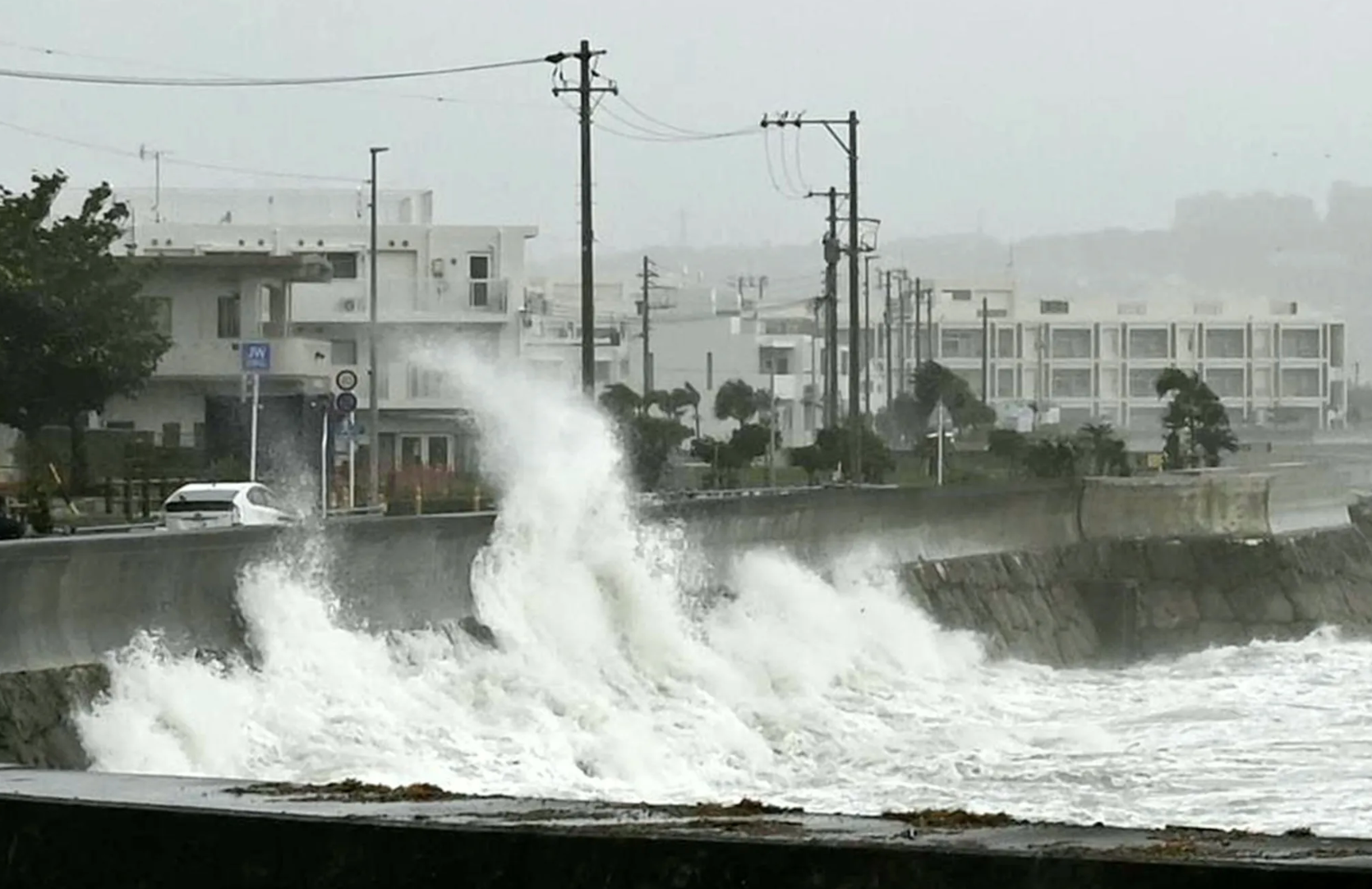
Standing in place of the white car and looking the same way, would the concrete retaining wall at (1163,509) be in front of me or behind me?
in front

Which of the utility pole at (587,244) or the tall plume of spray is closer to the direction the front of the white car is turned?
the utility pole

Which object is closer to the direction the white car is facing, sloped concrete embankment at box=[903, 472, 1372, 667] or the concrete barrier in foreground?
the sloped concrete embankment

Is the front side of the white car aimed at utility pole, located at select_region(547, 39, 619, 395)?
yes

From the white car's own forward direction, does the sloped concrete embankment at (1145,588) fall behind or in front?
in front

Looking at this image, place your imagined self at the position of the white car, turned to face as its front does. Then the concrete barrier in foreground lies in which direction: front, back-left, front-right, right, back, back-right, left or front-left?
back-right

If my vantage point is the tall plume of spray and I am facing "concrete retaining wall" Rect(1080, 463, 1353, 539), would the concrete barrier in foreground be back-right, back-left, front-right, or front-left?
back-right

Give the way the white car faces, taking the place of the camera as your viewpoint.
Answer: facing away from the viewer and to the right of the viewer

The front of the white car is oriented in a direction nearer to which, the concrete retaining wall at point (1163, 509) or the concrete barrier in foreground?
the concrete retaining wall
